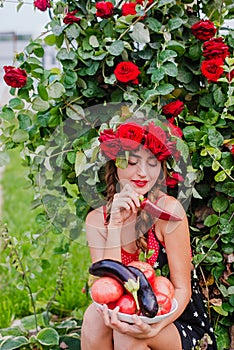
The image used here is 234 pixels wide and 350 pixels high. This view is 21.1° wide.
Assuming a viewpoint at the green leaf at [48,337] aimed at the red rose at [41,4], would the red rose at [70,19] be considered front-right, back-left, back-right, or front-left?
front-right

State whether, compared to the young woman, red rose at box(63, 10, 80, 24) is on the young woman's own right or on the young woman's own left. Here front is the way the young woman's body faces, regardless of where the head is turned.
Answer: on the young woman's own right

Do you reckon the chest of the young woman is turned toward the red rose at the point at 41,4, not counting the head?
no

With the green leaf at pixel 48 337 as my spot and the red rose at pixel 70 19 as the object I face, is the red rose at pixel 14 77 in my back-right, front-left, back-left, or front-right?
front-left

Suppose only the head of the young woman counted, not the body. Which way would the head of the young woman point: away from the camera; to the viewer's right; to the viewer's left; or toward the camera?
toward the camera

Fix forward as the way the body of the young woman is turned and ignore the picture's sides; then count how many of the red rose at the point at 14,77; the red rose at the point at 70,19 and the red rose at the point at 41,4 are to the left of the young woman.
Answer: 0

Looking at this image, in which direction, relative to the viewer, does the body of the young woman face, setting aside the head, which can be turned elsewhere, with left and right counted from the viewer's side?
facing the viewer and to the left of the viewer

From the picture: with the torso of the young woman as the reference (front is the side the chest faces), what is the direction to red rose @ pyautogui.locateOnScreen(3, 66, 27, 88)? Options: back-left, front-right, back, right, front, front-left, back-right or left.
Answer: right
